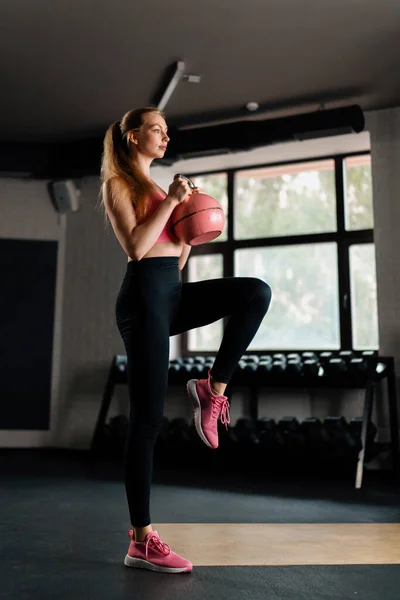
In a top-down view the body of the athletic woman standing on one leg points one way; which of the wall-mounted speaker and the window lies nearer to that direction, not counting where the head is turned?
the window

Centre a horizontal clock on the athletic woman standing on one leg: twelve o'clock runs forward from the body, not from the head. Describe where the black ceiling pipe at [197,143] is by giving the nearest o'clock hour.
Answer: The black ceiling pipe is roughly at 9 o'clock from the athletic woman standing on one leg.

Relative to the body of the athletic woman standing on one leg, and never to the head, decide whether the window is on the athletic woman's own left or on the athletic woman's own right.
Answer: on the athletic woman's own left

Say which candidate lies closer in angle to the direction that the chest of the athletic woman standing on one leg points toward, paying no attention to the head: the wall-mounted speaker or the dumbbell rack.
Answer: the dumbbell rack

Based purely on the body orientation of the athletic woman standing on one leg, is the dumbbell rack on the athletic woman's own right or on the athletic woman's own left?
on the athletic woman's own left

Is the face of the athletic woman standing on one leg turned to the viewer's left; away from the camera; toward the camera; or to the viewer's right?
to the viewer's right

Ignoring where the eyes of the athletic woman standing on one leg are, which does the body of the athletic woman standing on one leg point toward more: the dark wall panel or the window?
the window

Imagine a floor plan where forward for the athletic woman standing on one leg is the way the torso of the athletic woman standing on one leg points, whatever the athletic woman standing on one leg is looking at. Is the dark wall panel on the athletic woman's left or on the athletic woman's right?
on the athletic woman's left

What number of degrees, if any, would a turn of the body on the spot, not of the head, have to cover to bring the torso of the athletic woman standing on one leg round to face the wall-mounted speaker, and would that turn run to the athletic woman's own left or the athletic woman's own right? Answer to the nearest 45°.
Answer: approximately 90° to the athletic woman's own left

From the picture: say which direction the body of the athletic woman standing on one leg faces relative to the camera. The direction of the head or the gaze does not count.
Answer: to the viewer's right
